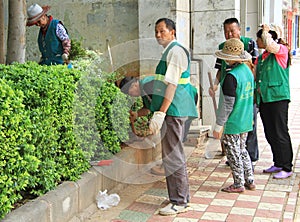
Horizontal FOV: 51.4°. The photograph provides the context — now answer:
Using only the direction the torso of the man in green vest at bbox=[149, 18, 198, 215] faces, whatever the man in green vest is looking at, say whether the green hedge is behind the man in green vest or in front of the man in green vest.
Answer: in front

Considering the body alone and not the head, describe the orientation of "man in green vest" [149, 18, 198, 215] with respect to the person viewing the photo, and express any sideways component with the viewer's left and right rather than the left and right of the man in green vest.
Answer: facing to the left of the viewer
